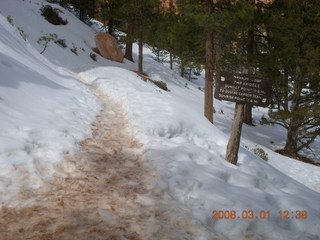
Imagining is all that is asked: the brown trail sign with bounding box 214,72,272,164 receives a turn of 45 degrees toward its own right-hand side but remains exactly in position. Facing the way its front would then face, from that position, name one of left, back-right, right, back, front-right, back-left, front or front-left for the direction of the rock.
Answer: right

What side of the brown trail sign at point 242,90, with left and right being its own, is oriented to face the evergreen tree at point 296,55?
back

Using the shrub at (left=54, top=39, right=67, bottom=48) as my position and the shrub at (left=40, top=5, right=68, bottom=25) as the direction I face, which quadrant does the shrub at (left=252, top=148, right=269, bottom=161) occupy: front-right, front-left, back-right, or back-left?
back-right

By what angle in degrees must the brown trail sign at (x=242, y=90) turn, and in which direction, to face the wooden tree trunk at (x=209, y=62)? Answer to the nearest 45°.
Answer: approximately 180°

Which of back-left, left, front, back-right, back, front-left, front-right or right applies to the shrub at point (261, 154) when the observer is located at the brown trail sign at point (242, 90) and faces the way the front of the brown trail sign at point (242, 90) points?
back

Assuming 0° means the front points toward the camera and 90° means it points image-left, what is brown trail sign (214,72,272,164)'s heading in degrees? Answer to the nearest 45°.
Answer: approximately 0°

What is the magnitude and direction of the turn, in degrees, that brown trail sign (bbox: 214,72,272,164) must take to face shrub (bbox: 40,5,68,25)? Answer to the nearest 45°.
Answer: approximately 135° to its right

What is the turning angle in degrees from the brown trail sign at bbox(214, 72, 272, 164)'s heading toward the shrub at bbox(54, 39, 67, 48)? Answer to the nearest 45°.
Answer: approximately 135° to its right
